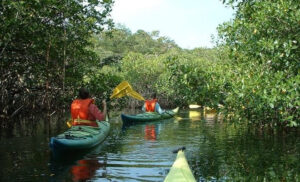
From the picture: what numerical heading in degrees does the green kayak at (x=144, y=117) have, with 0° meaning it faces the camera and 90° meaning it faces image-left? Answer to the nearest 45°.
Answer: approximately 225°

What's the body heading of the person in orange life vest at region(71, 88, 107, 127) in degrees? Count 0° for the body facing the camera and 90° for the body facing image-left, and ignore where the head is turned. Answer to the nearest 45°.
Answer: approximately 225°

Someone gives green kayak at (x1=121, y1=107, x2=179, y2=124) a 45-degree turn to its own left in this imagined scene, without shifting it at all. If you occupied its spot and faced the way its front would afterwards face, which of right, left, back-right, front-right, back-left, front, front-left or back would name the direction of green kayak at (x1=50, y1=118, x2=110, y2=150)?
back

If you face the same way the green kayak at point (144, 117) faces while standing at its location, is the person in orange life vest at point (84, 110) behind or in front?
behind
